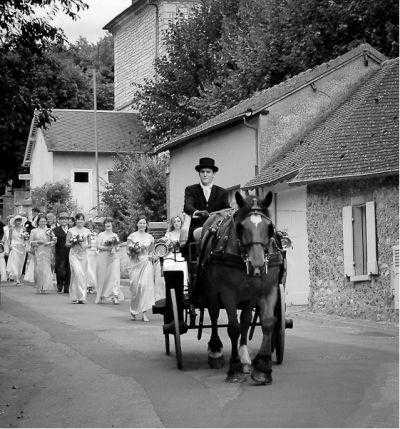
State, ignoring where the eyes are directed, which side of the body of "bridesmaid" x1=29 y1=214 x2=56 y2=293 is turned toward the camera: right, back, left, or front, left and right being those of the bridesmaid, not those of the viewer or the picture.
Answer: front

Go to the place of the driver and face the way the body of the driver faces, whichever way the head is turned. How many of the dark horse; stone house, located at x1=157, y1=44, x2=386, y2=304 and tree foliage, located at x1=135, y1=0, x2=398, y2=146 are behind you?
2

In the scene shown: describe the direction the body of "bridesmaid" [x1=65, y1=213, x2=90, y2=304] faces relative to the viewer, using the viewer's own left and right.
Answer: facing the viewer

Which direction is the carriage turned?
toward the camera

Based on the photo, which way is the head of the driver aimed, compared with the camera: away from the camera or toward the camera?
toward the camera

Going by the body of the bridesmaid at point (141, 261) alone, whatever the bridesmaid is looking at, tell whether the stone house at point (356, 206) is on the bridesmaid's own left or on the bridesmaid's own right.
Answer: on the bridesmaid's own left

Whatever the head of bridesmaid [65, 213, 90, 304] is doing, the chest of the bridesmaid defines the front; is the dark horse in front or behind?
in front

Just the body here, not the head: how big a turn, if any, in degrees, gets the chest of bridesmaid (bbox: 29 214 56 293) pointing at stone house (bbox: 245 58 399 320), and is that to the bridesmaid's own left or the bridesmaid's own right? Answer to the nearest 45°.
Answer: approximately 45° to the bridesmaid's own left

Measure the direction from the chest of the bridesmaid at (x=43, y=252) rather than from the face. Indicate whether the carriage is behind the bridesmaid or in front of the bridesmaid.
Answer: in front

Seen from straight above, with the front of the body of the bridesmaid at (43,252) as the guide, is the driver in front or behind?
in front
